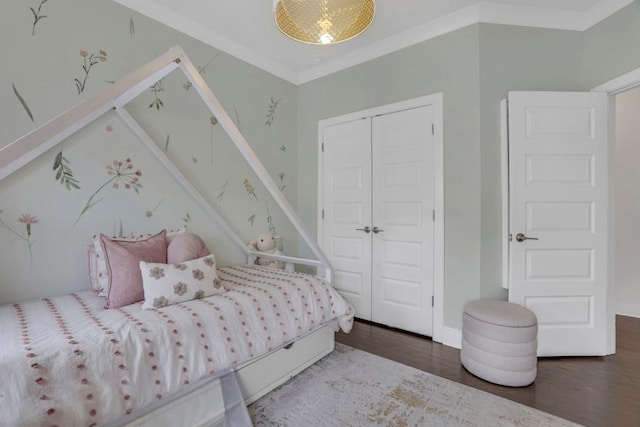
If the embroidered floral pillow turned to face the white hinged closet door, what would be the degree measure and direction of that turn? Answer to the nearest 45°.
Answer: approximately 45° to its left

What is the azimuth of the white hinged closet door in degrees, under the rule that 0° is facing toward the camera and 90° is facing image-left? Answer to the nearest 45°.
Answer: approximately 45°

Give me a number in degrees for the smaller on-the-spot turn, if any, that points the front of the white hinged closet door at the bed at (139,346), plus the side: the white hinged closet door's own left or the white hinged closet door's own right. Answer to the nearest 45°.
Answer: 0° — it already faces it

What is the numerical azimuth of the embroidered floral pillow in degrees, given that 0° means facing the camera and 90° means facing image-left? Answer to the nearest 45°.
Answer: approximately 315°

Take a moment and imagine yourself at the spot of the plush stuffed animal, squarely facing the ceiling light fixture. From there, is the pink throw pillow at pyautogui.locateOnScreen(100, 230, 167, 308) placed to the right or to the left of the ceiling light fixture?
right

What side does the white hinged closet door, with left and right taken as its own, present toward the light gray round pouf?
left
